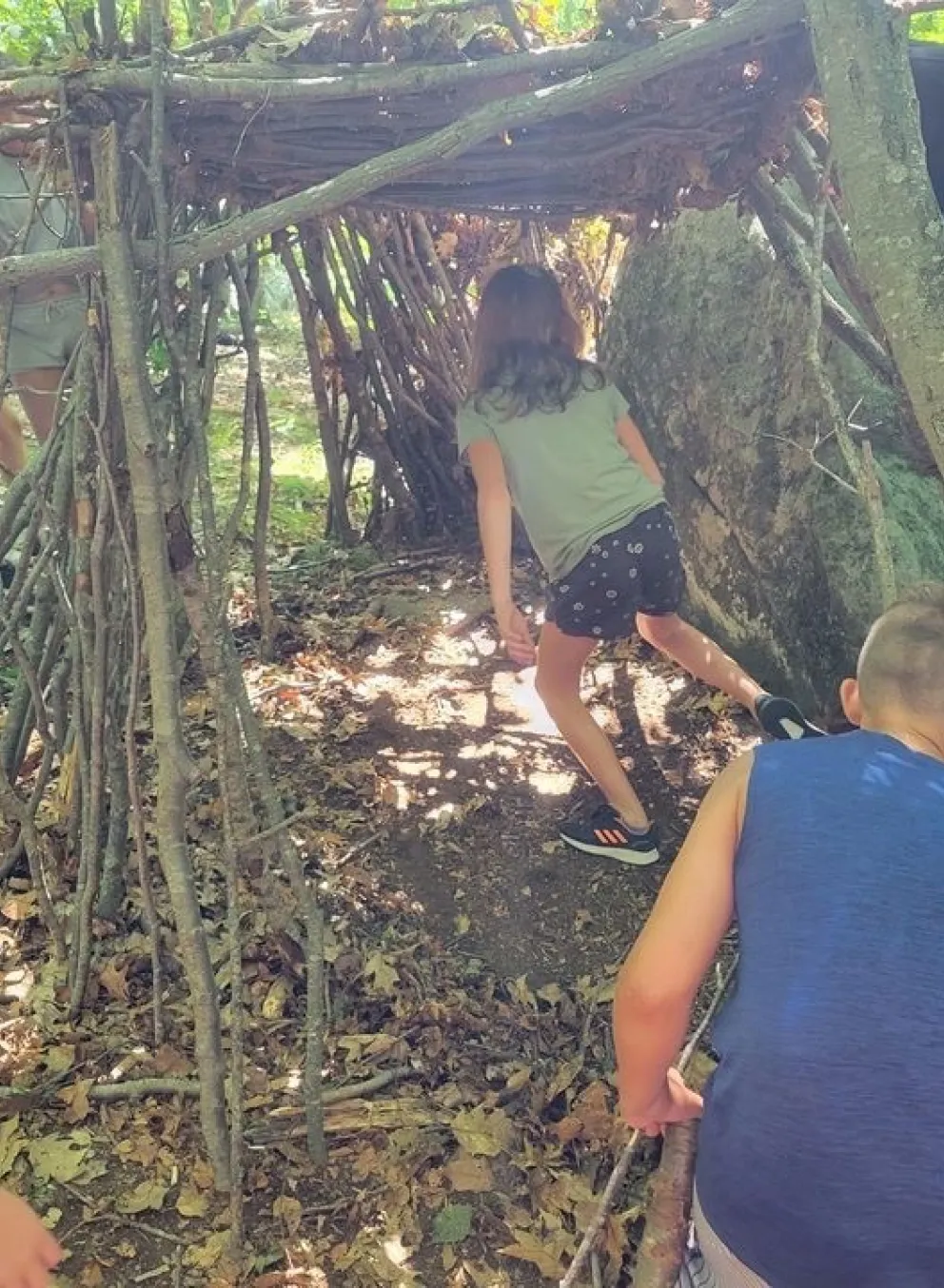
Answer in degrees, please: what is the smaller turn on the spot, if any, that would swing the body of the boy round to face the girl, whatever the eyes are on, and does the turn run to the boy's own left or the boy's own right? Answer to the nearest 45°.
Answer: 0° — they already face them

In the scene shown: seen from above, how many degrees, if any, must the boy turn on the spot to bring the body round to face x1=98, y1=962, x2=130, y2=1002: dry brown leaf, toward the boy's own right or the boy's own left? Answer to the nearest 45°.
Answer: approximately 45° to the boy's own left

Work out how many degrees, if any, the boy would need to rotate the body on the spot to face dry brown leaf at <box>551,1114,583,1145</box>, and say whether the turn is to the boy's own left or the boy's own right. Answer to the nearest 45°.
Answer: approximately 45° to the boy's own left

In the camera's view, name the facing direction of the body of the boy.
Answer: away from the camera

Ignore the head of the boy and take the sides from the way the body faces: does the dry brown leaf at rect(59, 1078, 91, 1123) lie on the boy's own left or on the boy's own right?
on the boy's own left

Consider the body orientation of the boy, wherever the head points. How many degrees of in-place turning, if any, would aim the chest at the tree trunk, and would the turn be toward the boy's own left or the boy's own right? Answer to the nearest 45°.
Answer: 0° — they already face it

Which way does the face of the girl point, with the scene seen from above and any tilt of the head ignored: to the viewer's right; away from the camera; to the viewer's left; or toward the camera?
away from the camera

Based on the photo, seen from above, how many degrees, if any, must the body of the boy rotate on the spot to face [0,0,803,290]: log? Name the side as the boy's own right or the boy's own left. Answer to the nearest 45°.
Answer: approximately 45° to the boy's own left

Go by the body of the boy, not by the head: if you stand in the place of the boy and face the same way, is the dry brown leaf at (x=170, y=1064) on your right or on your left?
on your left
